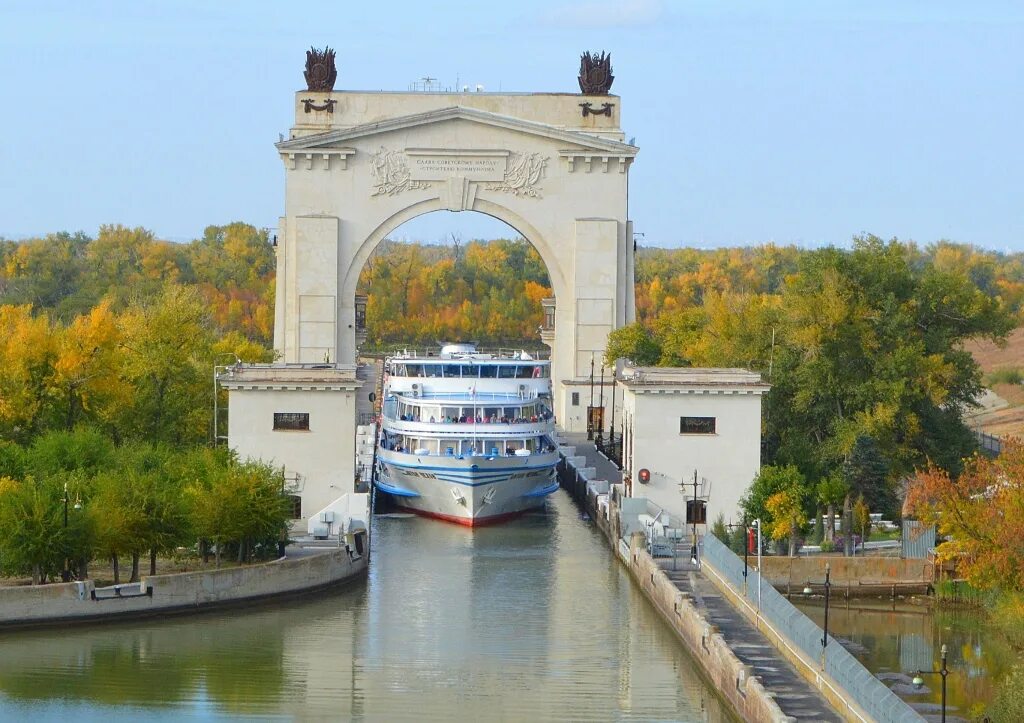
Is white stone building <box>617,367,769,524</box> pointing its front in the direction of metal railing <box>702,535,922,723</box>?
yes

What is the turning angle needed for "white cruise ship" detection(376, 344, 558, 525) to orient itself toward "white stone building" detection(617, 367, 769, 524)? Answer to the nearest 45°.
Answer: approximately 45° to its left

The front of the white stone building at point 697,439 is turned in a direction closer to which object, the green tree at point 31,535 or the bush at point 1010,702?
the bush

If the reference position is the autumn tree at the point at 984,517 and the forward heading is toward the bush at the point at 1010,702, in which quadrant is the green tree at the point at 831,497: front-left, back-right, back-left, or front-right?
back-right

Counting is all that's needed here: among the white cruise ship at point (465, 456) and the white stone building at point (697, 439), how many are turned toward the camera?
2

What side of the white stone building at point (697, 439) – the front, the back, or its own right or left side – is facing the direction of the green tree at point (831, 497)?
left

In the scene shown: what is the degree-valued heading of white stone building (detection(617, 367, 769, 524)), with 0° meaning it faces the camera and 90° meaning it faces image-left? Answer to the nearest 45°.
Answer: approximately 0°

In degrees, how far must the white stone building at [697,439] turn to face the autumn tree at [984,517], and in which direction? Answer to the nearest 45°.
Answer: approximately 45° to its left

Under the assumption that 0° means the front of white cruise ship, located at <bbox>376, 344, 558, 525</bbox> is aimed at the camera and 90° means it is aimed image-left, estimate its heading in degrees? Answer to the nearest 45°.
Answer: approximately 0°

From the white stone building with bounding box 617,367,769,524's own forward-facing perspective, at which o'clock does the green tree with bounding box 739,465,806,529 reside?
The green tree is roughly at 10 o'clock from the white stone building.
